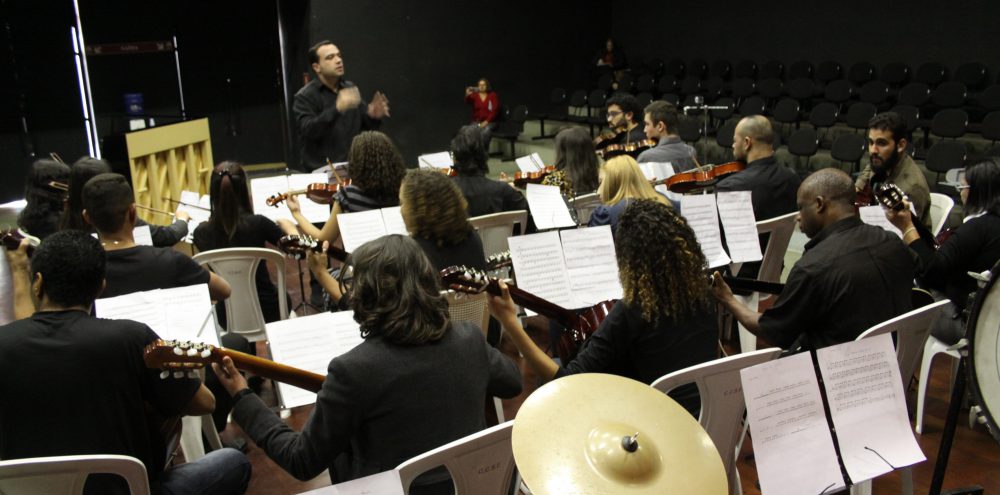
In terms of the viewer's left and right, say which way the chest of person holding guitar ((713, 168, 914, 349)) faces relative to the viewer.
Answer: facing away from the viewer and to the left of the viewer

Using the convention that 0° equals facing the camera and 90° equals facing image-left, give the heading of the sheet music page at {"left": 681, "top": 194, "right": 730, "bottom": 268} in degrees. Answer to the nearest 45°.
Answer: approximately 0°

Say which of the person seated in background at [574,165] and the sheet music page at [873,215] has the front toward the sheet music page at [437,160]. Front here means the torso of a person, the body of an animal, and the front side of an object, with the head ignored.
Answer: the person seated in background

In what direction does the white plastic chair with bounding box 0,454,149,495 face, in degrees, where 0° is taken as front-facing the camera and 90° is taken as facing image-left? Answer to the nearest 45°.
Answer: approximately 180°

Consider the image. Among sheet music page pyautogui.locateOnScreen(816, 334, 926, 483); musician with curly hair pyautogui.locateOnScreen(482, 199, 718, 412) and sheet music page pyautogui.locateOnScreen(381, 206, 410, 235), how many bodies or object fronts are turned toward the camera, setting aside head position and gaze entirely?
2

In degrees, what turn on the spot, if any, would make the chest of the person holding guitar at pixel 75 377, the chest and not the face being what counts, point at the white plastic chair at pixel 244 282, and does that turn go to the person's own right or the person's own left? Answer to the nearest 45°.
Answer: approximately 45° to the person's own right

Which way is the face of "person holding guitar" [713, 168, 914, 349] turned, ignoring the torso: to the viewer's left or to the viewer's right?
to the viewer's left

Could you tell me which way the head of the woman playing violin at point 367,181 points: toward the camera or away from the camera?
away from the camera

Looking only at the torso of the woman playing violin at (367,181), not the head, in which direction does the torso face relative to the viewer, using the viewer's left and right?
facing away from the viewer and to the left of the viewer

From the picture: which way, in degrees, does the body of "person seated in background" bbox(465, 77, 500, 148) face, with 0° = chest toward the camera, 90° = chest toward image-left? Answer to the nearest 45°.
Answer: approximately 0°

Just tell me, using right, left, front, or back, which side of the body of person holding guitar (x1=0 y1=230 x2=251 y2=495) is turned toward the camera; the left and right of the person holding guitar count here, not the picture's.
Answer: back

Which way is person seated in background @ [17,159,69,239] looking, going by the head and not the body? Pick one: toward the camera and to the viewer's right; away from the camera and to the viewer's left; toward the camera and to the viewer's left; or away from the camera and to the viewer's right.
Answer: away from the camera and to the viewer's right

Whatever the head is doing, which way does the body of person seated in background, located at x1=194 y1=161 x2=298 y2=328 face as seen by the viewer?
away from the camera

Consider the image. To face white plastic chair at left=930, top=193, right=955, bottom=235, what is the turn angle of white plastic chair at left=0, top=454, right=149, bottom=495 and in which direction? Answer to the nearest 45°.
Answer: approximately 90° to its right
